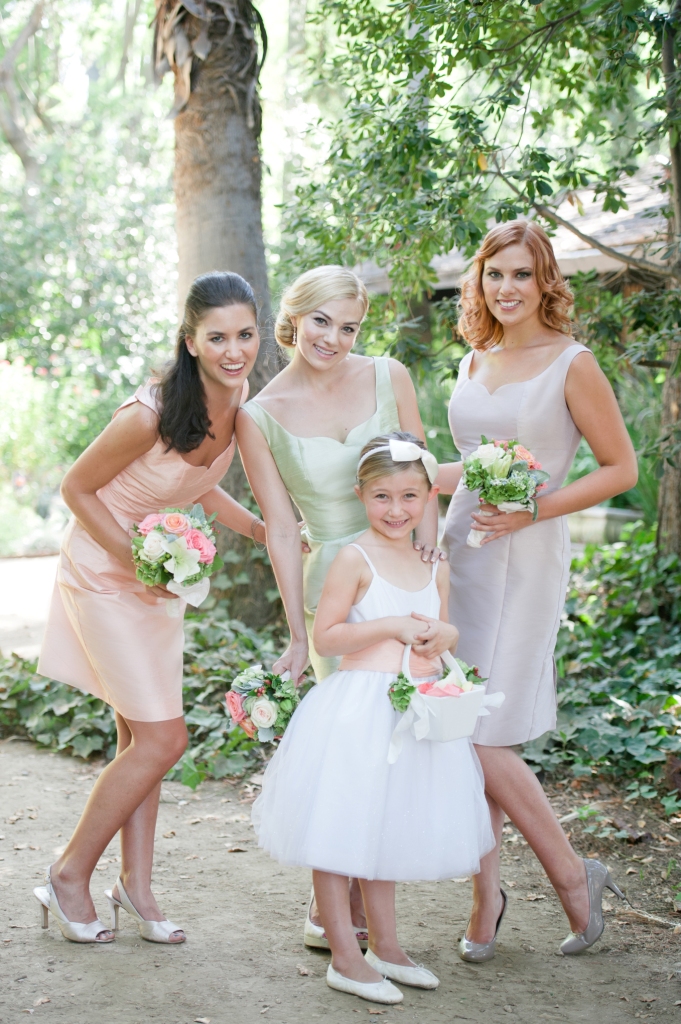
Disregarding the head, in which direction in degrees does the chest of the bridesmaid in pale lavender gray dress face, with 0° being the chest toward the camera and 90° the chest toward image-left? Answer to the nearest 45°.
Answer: approximately 45°

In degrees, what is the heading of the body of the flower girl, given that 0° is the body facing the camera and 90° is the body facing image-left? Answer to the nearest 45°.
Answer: approximately 315°

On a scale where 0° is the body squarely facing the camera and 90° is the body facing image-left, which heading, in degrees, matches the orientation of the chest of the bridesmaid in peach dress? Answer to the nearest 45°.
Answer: approximately 315°

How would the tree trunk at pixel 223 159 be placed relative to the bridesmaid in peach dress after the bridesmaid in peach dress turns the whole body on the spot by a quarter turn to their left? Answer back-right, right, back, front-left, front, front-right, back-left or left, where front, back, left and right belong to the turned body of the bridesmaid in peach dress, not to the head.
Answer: front-left
